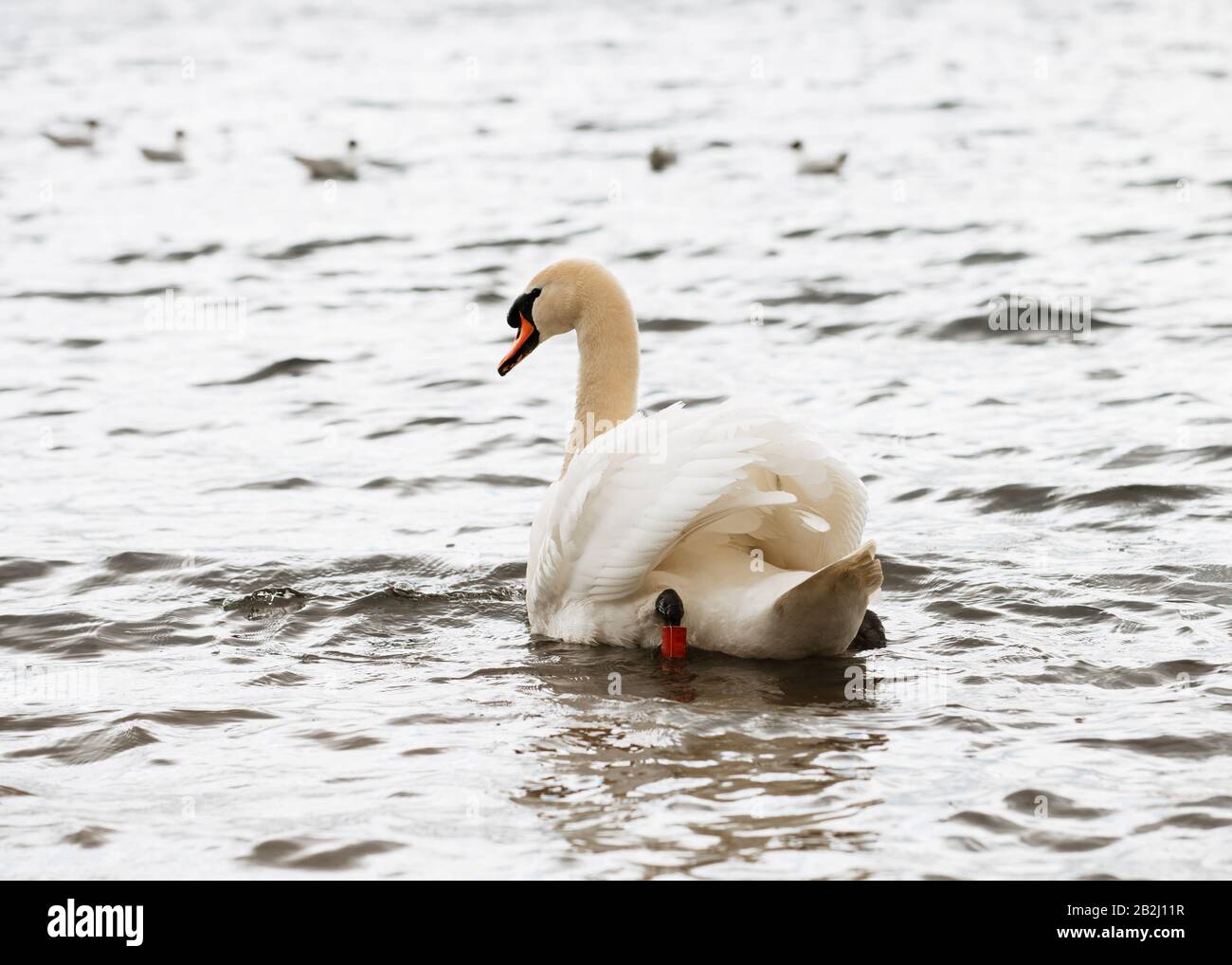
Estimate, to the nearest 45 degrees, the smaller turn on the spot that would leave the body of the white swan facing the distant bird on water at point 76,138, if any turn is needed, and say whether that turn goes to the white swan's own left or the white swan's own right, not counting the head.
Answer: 0° — it already faces it

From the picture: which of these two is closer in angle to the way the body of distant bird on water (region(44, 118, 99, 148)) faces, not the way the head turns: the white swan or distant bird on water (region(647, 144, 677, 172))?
the distant bird on water

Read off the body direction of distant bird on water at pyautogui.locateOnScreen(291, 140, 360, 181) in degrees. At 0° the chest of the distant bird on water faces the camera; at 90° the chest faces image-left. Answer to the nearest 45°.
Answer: approximately 270°

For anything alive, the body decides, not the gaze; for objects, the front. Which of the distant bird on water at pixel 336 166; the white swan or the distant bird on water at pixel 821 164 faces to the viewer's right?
the distant bird on water at pixel 336 166

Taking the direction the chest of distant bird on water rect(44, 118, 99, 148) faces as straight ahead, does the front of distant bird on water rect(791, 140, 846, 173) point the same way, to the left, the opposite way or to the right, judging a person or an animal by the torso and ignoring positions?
the opposite way

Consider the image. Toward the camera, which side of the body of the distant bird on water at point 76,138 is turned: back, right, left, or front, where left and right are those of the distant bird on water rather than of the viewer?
right

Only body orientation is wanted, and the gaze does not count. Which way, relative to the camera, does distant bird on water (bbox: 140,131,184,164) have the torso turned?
to the viewer's right

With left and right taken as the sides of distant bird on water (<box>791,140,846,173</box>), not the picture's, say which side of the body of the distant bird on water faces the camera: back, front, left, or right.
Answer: left

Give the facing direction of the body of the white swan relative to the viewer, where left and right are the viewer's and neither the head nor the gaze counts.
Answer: facing away from the viewer and to the left of the viewer

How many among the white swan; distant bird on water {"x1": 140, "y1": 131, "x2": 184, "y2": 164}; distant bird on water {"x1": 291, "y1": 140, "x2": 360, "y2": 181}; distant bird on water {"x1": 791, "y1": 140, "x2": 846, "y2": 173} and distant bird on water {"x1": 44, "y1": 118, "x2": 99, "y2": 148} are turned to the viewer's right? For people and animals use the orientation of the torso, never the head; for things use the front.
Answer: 3
